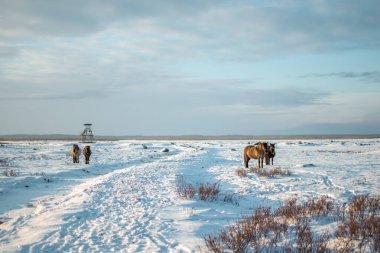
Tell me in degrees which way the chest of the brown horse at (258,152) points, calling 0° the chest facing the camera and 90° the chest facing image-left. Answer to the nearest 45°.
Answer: approximately 315°
